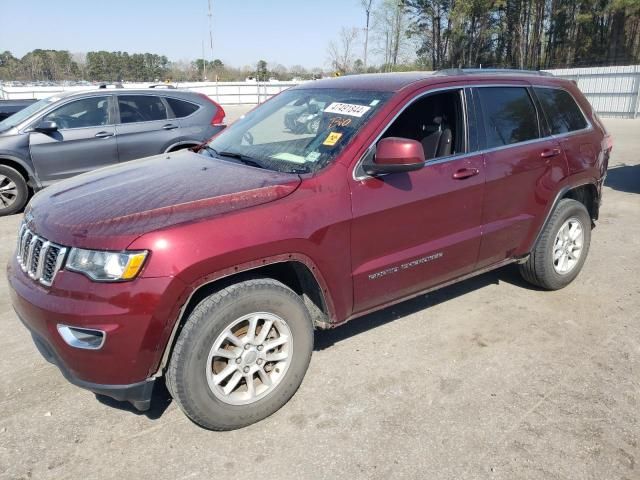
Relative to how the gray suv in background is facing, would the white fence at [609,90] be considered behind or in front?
behind

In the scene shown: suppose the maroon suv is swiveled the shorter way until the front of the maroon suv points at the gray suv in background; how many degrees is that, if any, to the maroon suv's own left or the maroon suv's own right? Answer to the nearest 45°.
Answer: approximately 90° to the maroon suv's own right

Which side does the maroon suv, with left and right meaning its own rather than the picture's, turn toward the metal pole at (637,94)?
back

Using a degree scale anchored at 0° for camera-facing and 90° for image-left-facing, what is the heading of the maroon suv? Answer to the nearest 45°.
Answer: approximately 45°

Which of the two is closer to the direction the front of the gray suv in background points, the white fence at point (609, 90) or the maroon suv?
the maroon suv

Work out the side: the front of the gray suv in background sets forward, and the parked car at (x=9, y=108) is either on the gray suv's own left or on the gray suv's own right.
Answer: on the gray suv's own right
